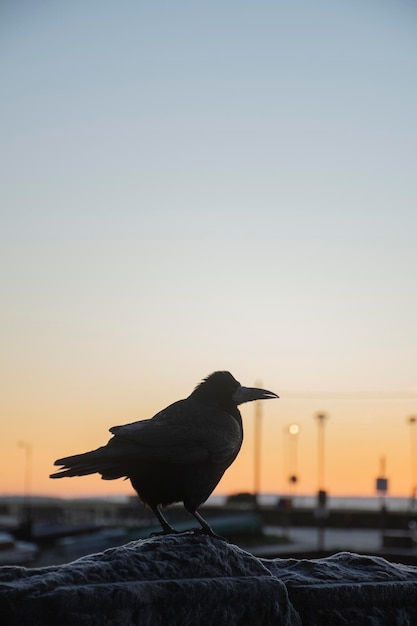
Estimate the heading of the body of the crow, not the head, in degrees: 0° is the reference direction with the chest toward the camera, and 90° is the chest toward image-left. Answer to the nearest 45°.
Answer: approximately 270°
